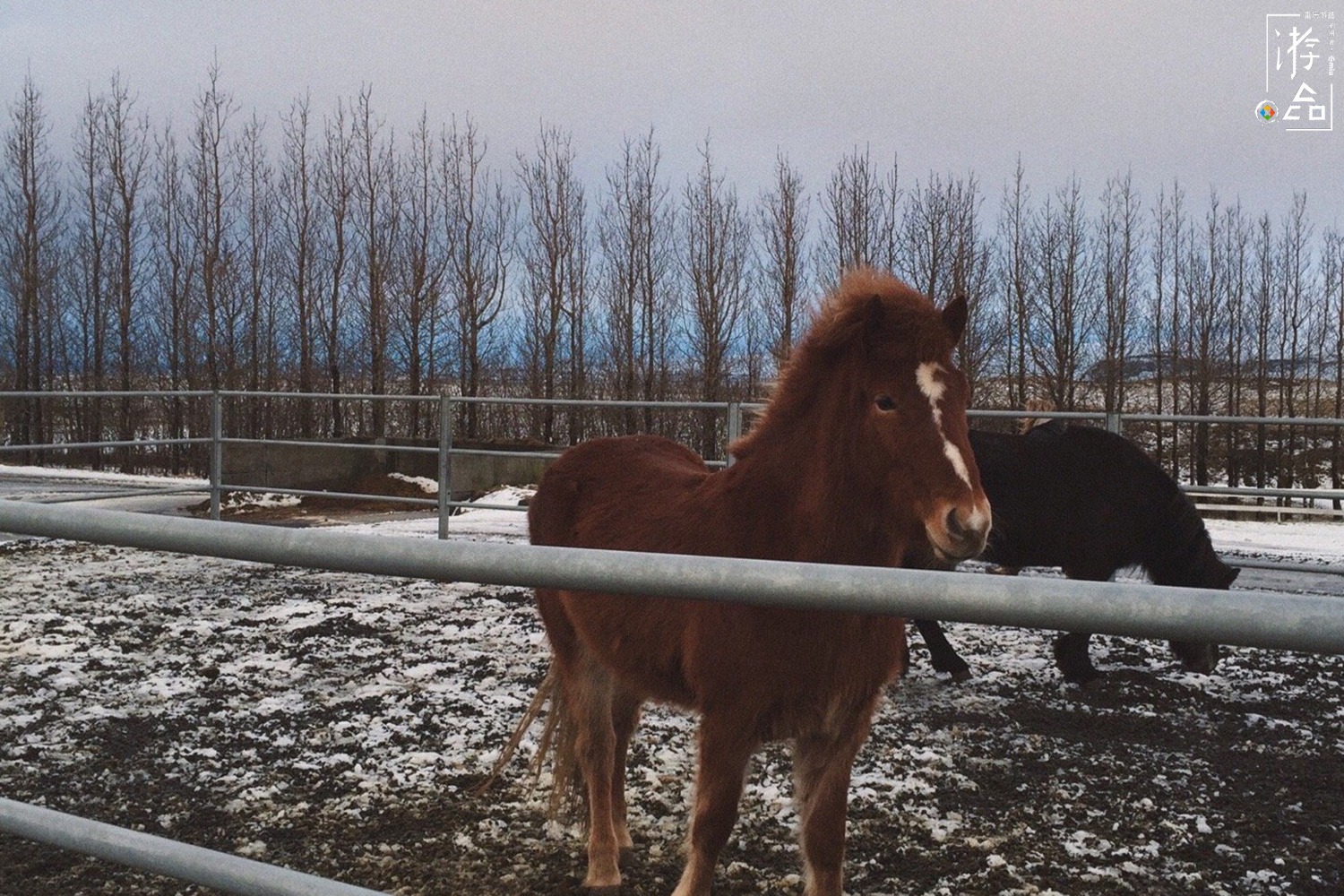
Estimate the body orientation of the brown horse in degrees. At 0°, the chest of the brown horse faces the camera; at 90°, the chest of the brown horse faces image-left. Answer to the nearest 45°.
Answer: approximately 315°

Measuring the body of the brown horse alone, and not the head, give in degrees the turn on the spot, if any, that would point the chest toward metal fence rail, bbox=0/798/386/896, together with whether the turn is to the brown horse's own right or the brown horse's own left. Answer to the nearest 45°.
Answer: approximately 90° to the brown horse's own right

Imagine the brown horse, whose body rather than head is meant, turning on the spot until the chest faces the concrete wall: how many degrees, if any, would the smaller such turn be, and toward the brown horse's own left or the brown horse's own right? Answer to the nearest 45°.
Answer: approximately 180°

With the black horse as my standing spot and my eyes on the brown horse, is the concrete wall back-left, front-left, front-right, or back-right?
back-right

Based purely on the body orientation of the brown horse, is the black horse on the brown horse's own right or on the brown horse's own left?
on the brown horse's own left
